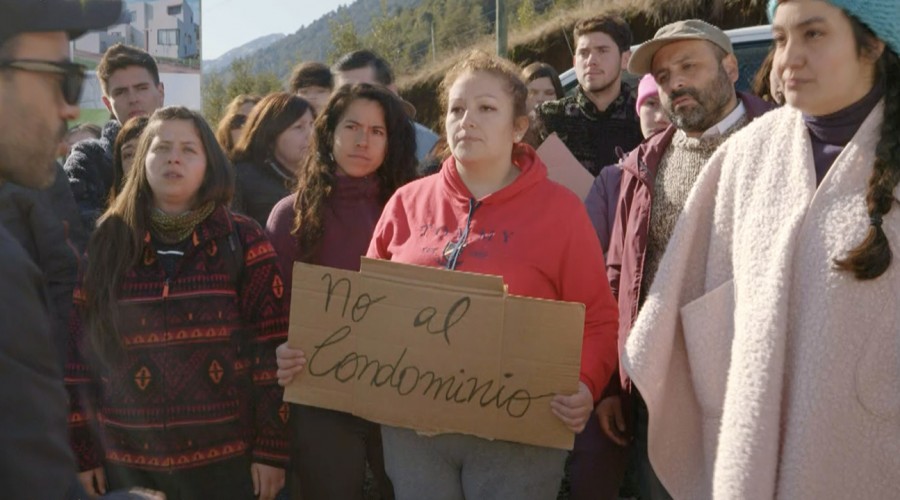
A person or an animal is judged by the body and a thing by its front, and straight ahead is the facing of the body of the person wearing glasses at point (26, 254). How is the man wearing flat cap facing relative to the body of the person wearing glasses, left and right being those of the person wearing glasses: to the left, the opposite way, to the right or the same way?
to the right

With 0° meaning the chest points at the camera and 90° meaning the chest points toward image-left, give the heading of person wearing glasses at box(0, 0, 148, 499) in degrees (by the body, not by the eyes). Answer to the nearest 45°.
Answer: approximately 270°

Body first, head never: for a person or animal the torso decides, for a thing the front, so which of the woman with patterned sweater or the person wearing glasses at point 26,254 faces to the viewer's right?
the person wearing glasses

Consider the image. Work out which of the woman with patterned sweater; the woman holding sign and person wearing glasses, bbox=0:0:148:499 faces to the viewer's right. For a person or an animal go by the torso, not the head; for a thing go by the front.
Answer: the person wearing glasses

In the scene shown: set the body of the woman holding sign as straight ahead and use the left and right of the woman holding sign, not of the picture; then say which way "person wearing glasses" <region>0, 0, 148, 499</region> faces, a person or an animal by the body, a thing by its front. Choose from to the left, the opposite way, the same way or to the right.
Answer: to the left

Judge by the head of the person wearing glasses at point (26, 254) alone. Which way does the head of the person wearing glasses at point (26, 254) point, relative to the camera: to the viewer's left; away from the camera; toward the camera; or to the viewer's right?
to the viewer's right

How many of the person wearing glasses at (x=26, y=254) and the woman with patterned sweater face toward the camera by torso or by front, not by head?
1

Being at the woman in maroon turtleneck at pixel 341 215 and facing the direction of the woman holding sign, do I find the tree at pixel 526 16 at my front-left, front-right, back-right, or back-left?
back-left

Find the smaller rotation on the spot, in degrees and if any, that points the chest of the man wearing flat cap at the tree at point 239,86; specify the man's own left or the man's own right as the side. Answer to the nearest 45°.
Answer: approximately 90° to the man's own right

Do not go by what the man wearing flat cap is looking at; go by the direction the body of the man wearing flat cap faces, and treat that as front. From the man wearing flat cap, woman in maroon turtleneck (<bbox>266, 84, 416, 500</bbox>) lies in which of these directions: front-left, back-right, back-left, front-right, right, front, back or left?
front-right

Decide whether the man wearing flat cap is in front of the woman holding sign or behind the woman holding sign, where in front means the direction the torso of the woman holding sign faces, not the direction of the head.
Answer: behind
